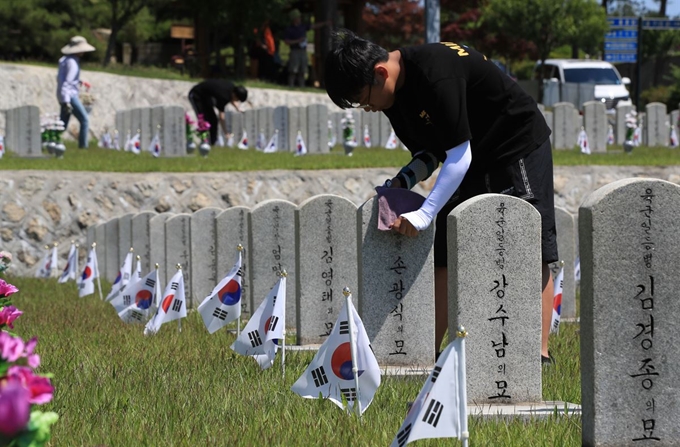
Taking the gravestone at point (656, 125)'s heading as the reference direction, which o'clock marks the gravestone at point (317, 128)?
the gravestone at point (317, 128) is roughly at 2 o'clock from the gravestone at point (656, 125).

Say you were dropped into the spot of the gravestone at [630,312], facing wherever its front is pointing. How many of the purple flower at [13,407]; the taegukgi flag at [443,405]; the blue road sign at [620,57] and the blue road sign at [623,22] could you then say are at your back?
2

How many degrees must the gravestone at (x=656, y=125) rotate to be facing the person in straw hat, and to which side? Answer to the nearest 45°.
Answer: approximately 45° to its right

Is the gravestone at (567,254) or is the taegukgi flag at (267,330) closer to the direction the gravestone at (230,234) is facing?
the taegukgi flag

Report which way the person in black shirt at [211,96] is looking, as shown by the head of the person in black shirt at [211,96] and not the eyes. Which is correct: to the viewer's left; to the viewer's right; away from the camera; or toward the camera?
to the viewer's right

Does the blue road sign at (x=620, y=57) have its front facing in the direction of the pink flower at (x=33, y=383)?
yes

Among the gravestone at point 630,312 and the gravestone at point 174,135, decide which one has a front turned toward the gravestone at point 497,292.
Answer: the gravestone at point 174,135

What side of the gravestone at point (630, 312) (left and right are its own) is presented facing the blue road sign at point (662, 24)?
back

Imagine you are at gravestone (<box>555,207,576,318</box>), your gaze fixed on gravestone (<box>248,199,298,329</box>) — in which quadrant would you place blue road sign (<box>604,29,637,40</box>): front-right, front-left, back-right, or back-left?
back-right

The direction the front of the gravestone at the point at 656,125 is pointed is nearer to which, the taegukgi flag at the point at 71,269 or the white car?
the taegukgi flag

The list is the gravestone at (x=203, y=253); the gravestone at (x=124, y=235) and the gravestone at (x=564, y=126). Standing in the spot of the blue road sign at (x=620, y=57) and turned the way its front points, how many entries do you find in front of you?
3

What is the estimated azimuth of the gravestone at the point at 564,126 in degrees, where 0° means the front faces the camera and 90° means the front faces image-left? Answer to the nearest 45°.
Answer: approximately 0°
